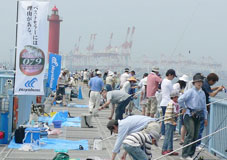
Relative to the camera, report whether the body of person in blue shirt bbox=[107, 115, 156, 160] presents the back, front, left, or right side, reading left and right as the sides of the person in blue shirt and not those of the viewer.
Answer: left

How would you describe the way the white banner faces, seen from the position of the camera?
facing the viewer

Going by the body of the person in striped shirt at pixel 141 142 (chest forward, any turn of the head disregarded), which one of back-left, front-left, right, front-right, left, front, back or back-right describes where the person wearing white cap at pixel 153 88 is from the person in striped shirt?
left

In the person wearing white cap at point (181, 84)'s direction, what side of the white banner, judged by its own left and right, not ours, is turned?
left

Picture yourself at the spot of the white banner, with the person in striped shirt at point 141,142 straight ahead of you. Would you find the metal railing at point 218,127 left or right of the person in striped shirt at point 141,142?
left

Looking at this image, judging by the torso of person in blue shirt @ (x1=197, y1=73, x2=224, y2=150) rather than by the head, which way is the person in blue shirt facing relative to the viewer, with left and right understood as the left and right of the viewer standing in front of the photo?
facing to the right of the viewer

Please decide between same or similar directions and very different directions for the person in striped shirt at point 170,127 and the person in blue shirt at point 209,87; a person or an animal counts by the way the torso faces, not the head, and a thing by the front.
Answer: same or similar directions

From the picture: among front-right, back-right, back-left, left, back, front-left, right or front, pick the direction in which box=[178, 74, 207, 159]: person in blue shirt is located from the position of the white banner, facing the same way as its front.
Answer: front-left

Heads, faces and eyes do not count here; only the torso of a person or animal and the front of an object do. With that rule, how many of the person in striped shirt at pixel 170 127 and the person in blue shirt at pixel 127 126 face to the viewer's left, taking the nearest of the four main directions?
1

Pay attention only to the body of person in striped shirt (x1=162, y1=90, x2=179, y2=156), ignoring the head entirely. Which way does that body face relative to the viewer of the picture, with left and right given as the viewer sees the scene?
facing to the right of the viewer

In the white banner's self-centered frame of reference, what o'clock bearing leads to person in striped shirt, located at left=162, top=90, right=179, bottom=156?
The person in striped shirt is roughly at 10 o'clock from the white banner.
